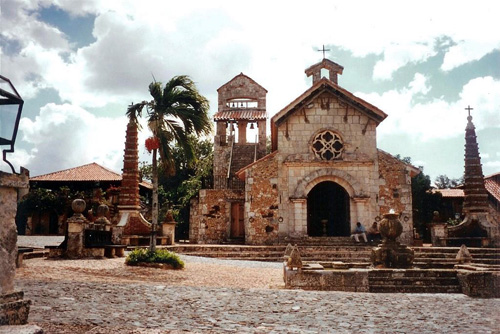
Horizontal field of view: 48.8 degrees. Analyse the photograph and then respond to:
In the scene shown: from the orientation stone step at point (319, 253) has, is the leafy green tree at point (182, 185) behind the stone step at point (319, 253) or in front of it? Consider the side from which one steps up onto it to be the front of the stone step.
behind

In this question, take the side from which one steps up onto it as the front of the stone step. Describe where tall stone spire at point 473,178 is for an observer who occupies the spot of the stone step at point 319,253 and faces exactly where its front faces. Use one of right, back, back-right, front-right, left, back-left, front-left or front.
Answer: back-left

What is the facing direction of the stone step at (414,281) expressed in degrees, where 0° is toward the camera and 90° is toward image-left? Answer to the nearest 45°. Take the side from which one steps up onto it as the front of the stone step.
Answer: approximately 0°

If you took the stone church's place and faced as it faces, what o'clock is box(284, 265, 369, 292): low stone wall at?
The low stone wall is roughly at 12 o'clock from the stone church.

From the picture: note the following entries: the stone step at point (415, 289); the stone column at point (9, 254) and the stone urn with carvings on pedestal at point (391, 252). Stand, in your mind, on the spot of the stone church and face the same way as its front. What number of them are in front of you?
3

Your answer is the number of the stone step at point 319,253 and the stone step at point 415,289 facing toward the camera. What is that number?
2

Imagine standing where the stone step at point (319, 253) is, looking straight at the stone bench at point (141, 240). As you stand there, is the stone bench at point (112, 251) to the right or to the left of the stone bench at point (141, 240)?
left

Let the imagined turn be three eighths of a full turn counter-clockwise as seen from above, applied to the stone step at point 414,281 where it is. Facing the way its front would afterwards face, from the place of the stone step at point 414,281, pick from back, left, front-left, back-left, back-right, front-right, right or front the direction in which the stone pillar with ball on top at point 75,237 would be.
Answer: back-left

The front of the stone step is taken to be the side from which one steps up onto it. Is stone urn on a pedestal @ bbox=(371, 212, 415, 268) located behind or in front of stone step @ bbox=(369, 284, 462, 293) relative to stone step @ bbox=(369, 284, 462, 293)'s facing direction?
behind

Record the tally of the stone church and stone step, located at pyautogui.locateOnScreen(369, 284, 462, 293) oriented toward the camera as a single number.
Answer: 2
